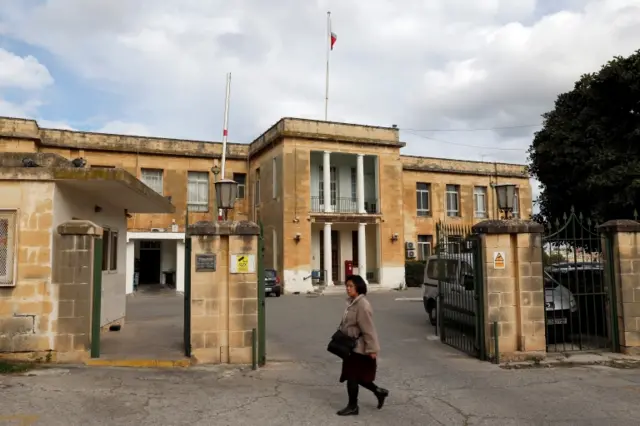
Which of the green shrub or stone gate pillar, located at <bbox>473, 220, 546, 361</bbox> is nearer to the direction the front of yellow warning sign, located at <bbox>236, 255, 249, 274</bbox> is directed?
the stone gate pillar

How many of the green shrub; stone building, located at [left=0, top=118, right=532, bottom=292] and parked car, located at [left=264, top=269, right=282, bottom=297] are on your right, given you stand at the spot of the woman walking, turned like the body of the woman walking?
3

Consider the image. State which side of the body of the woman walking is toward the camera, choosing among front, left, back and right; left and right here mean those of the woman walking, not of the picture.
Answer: left

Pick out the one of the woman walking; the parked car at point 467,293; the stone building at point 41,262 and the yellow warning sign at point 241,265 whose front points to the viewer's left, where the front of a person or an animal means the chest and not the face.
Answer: the woman walking

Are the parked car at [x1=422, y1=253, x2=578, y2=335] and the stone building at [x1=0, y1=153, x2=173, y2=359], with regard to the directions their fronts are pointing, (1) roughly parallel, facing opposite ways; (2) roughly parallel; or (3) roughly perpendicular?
roughly perpendicular
